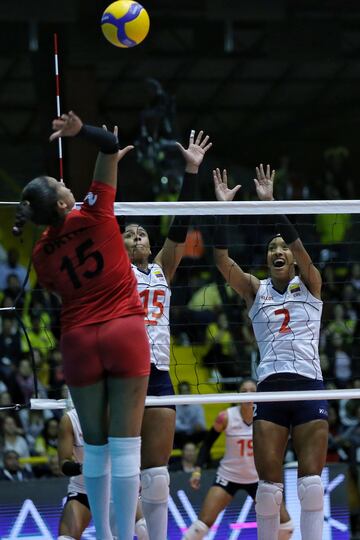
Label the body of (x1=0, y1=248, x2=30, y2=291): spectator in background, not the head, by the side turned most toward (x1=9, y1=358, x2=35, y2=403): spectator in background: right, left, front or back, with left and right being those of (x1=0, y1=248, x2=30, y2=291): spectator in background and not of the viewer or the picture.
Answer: front

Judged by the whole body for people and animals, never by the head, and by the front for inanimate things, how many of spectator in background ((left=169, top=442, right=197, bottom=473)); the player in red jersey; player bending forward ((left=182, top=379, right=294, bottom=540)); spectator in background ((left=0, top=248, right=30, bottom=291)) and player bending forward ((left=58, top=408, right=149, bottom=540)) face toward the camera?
4

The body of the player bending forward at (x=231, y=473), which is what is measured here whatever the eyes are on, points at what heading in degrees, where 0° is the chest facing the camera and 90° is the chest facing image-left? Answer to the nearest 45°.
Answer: approximately 0°

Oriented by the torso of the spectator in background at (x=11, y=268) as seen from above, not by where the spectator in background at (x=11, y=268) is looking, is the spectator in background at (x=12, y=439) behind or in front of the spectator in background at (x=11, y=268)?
in front

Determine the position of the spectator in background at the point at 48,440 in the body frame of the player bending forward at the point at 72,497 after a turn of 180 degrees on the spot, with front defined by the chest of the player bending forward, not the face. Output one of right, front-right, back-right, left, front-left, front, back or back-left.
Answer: front

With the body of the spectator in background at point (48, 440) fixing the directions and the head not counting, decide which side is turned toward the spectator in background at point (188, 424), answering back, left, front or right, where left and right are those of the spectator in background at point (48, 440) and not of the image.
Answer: left

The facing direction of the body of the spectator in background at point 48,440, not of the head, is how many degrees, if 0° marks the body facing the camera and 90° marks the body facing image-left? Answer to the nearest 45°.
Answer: approximately 0°

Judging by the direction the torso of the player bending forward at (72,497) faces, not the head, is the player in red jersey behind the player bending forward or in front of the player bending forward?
in front

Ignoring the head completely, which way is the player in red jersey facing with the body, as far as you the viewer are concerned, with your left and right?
facing away from the viewer

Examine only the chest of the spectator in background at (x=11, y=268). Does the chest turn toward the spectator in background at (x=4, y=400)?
yes

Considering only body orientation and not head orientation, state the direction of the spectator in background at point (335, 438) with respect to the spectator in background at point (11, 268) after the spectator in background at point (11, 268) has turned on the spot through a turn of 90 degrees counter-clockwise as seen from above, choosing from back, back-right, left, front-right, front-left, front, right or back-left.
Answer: front-right

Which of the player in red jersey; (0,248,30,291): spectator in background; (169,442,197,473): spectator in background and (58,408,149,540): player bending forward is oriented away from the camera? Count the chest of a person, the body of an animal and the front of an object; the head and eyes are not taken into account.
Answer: the player in red jersey

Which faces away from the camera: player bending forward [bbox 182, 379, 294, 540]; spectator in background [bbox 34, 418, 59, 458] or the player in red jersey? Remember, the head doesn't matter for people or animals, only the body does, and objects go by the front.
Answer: the player in red jersey
